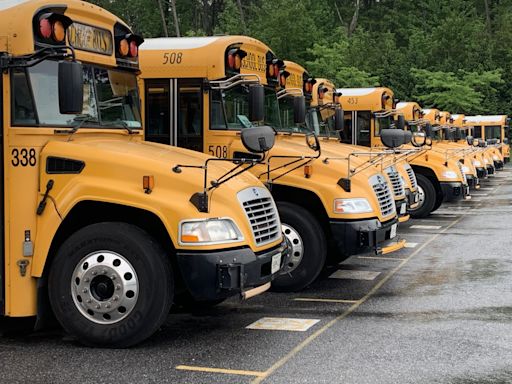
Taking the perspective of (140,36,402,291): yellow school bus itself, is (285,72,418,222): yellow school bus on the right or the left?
on its left

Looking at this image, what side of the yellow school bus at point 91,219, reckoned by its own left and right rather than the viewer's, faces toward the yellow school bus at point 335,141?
left

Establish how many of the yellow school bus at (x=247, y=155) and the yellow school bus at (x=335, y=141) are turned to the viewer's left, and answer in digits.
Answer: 0

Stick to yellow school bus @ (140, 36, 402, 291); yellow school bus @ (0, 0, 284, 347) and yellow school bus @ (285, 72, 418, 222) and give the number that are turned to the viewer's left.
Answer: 0

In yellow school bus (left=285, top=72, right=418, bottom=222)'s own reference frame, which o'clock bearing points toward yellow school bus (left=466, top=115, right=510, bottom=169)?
yellow school bus (left=466, top=115, right=510, bottom=169) is roughly at 8 o'clock from yellow school bus (left=285, top=72, right=418, bottom=222).

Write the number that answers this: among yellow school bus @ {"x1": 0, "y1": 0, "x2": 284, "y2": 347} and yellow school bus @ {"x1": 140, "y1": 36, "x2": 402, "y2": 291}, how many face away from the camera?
0

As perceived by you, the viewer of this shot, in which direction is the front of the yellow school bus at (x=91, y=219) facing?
facing the viewer and to the right of the viewer

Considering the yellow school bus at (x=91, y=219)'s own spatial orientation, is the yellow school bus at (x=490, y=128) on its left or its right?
on its left

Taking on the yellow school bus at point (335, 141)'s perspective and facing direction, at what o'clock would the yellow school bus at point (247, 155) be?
the yellow school bus at point (247, 155) is roughly at 2 o'clock from the yellow school bus at point (335, 141).

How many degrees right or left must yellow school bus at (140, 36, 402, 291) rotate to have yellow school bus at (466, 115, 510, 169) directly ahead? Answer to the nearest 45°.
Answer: approximately 135° to its left
